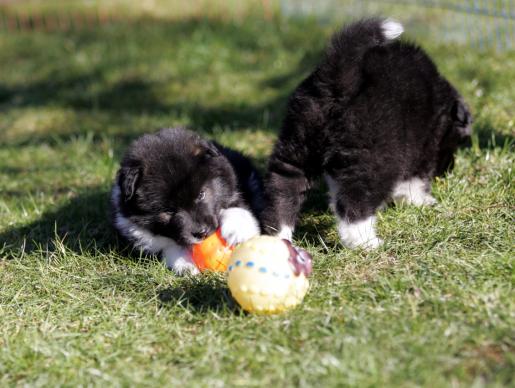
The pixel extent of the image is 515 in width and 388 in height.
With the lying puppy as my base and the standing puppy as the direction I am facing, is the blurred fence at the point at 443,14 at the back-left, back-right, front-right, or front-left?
front-left

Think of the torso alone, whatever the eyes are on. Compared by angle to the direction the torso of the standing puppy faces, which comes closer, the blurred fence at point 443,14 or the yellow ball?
the blurred fence

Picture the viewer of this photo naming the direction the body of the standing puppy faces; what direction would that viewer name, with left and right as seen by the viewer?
facing away from the viewer and to the right of the viewer

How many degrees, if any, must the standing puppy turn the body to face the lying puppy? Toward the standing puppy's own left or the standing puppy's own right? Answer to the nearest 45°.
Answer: approximately 135° to the standing puppy's own left

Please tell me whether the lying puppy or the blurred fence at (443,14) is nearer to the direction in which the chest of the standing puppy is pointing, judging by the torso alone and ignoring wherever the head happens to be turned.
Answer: the blurred fence

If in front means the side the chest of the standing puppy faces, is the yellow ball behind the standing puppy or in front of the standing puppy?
behind

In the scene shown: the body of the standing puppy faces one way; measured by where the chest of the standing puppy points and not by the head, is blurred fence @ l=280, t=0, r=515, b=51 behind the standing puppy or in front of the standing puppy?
in front
